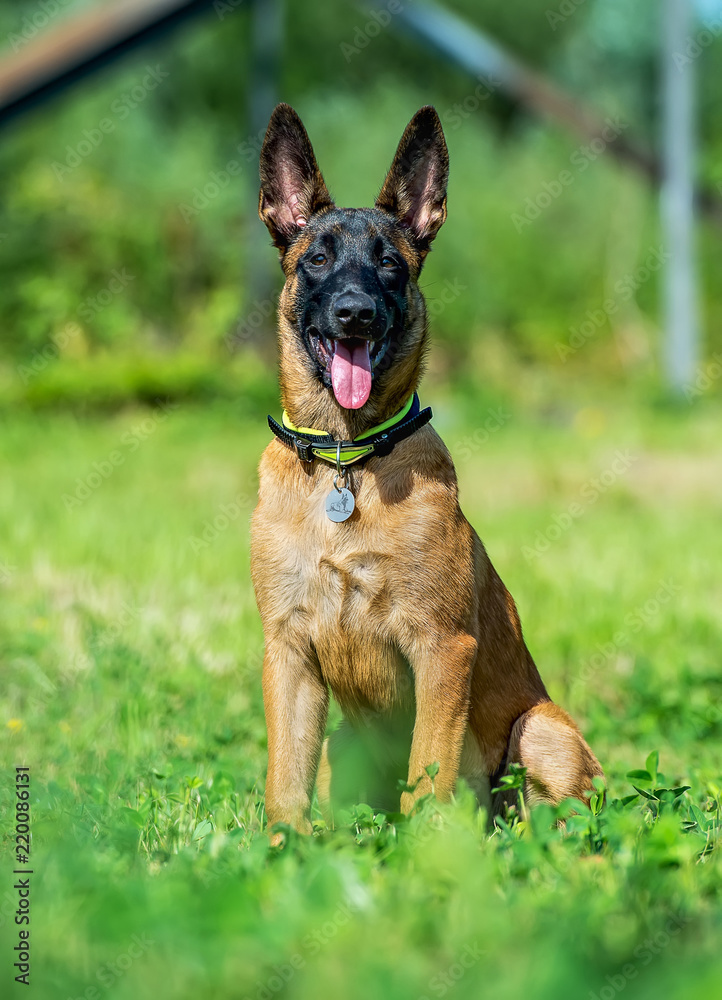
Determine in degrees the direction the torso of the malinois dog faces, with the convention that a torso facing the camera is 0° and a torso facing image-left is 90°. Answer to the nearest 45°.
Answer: approximately 45°
